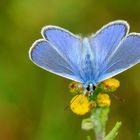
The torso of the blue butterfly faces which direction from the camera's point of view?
toward the camera
